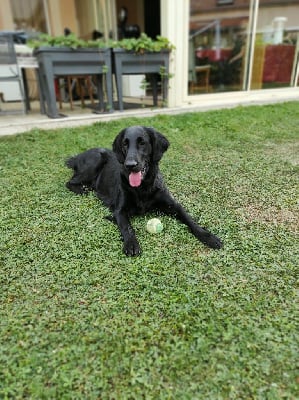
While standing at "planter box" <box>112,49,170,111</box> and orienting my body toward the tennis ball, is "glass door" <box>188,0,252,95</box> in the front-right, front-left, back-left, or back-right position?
back-left

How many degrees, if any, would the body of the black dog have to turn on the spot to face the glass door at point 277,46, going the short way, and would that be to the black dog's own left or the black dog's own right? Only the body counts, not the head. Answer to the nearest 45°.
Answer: approximately 90° to the black dog's own left

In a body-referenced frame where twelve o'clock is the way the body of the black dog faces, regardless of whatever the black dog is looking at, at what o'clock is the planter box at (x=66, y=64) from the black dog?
The planter box is roughly at 7 o'clock from the black dog.

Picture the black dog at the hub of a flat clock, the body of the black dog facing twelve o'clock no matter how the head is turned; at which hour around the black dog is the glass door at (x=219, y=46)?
The glass door is roughly at 8 o'clock from the black dog.

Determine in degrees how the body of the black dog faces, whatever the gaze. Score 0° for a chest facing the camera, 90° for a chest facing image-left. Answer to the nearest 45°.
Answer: approximately 315°

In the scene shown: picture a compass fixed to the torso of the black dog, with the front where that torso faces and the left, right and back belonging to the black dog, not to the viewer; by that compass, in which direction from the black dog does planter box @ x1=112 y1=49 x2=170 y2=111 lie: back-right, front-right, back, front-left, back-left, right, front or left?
back-left
